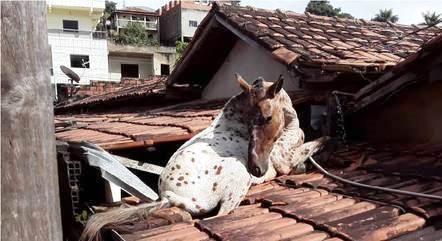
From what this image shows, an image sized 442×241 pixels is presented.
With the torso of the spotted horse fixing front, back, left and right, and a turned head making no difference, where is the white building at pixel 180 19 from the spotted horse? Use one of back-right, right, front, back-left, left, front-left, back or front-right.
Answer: front-left

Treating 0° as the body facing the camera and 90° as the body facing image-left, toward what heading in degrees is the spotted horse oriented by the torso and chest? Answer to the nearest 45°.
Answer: approximately 225°

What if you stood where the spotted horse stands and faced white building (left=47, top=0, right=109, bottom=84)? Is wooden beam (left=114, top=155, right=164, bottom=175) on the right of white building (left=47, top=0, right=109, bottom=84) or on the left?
left

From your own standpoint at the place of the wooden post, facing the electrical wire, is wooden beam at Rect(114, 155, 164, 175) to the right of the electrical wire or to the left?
left

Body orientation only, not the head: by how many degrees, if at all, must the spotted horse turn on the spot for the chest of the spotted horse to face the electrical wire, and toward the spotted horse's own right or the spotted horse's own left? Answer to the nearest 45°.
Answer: approximately 45° to the spotted horse's own right

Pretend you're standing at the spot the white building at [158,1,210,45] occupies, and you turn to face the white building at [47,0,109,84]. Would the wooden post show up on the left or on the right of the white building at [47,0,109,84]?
left

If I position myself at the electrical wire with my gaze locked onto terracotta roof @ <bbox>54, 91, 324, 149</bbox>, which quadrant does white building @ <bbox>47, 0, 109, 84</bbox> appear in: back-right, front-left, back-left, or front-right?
front-right

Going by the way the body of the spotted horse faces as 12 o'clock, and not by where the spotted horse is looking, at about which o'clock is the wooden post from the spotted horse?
The wooden post is roughly at 5 o'clock from the spotted horse.

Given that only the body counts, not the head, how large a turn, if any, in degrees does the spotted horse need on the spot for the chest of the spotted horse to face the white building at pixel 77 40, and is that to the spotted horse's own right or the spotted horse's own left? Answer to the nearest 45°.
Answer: approximately 45° to the spotted horse's own left
